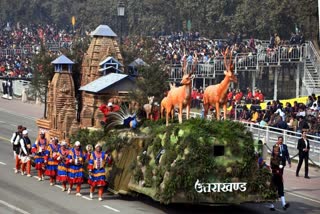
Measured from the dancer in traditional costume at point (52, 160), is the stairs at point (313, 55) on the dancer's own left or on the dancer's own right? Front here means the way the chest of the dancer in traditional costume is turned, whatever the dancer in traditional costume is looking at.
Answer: on the dancer's own left
